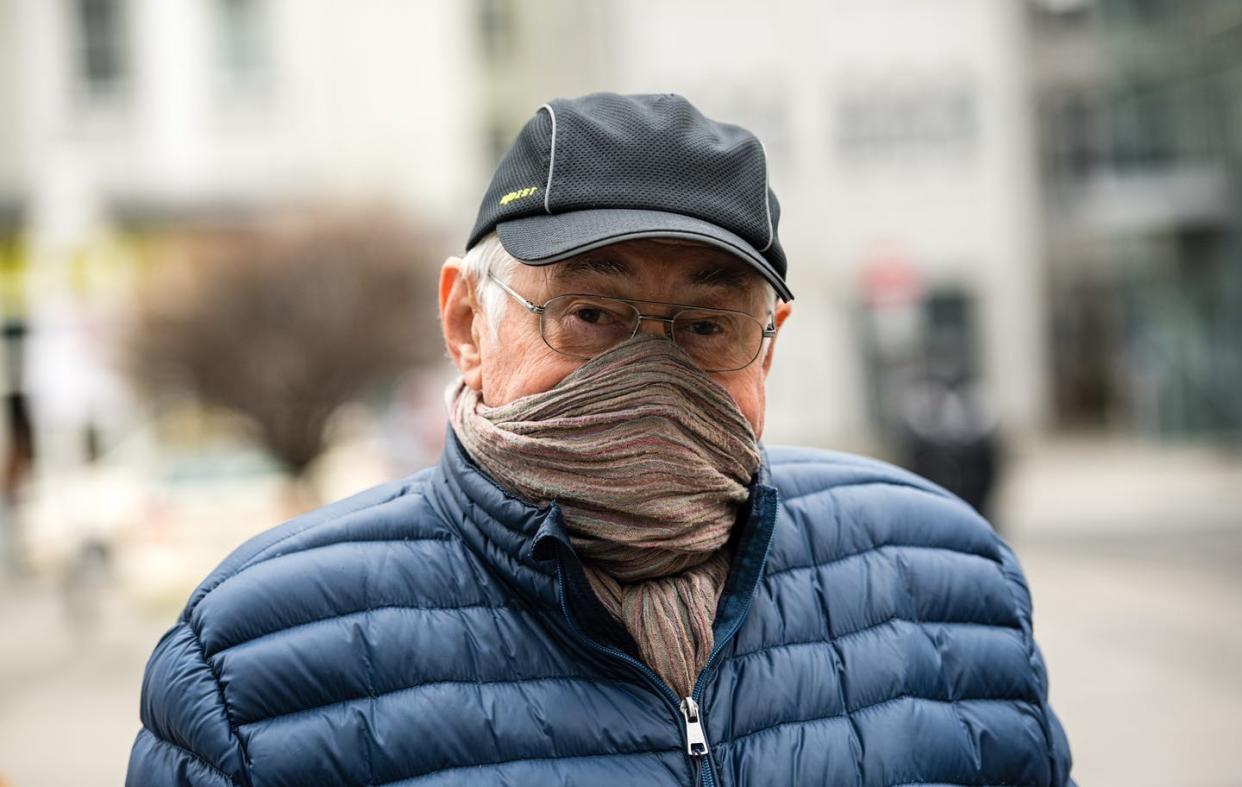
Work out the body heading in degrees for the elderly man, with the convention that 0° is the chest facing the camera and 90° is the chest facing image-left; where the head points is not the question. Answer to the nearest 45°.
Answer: approximately 0°
